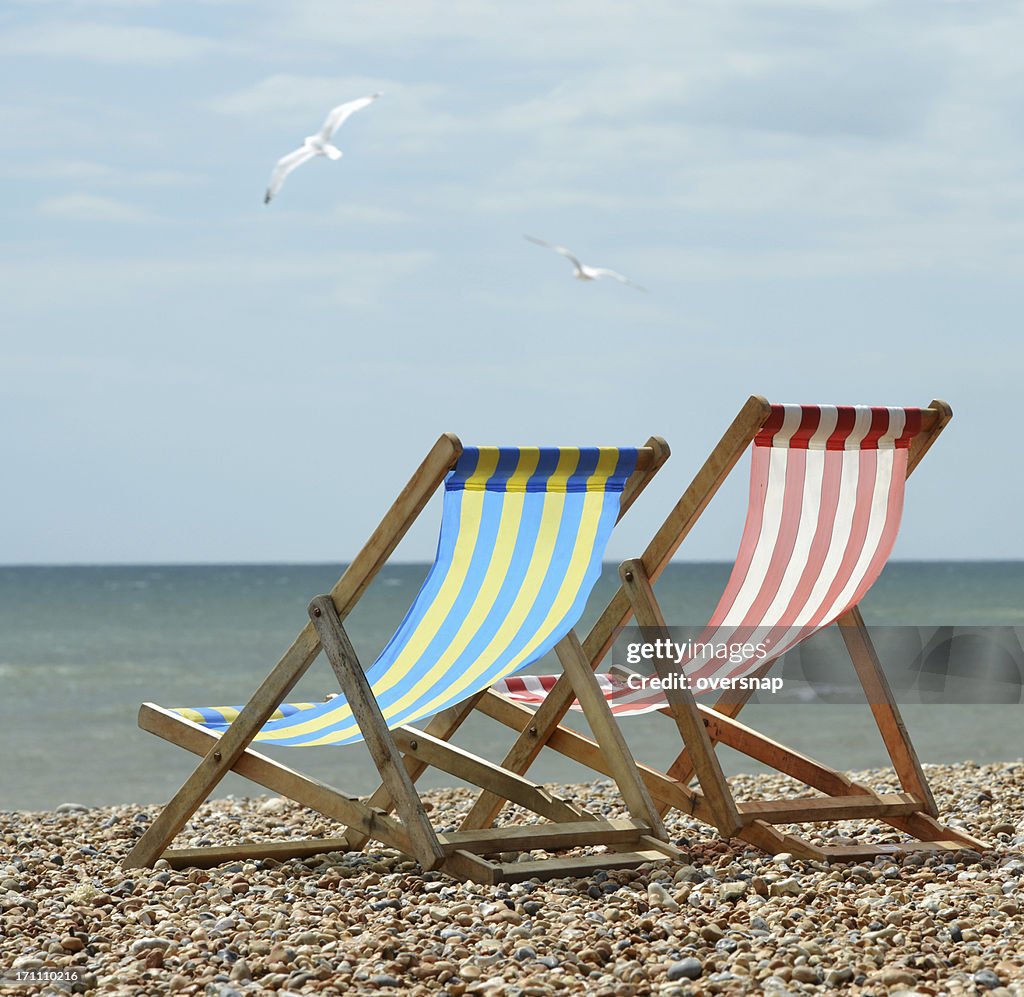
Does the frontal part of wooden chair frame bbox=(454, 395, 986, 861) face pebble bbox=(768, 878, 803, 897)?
no

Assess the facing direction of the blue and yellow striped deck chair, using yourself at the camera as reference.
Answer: facing away from the viewer and to the left of the viewer

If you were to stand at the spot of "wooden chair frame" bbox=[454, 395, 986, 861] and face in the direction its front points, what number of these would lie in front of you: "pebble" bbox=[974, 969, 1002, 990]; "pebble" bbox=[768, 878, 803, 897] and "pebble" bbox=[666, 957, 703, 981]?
0

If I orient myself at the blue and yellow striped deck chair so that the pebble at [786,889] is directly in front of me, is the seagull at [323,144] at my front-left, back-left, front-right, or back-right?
back-left

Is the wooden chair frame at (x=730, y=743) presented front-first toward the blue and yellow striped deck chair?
no

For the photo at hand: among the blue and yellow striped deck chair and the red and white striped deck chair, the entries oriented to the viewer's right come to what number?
0

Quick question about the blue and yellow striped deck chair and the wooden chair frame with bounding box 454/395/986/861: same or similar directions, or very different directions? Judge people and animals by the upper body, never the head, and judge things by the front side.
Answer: same or similar directions

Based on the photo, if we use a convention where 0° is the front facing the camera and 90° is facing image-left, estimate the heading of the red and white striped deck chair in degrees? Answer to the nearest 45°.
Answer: approximately 135°

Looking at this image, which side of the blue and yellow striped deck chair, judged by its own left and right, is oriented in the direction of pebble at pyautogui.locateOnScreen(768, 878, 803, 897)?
back

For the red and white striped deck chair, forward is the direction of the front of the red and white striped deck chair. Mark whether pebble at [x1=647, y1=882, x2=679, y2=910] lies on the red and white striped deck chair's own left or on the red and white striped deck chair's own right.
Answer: on the red and white striped deck chair's own left

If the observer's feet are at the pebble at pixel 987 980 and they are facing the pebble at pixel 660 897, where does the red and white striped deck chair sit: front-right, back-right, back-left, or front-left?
front-right

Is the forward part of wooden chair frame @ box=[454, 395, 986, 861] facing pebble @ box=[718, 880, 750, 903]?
no
